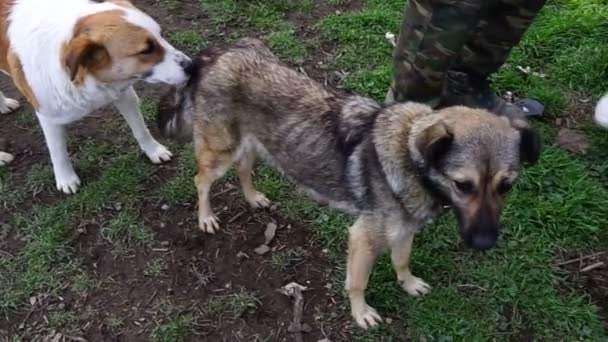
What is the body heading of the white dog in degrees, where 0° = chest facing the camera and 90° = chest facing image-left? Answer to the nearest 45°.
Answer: approximately 315°

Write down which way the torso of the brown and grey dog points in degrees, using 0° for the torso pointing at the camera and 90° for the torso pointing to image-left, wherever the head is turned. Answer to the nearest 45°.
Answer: approximately 315°

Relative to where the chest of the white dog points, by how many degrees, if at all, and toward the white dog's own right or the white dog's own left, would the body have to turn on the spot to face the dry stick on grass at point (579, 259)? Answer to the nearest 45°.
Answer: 0° — it already faces it

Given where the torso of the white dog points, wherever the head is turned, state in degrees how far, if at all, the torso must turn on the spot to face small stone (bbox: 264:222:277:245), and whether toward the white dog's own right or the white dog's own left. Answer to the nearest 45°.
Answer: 0° — it already faces it

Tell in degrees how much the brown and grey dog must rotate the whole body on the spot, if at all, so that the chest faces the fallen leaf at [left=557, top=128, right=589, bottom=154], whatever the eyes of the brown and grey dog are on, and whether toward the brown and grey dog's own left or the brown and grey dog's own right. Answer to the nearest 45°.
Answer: approximately 90° to the brown and grey dog's own left
